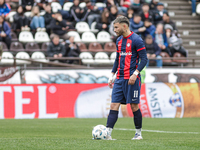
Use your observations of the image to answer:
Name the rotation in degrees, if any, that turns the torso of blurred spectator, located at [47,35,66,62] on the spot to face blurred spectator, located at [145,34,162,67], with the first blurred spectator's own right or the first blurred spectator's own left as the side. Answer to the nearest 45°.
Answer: approximately 90° to the first blurred spectator's own left

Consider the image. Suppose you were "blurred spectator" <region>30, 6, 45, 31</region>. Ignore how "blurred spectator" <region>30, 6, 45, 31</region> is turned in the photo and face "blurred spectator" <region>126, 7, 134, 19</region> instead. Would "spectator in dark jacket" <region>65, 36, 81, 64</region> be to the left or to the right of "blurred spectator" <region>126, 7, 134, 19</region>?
right

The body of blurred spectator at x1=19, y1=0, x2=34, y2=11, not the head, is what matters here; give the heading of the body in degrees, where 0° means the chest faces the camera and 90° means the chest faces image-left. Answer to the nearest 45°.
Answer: approximately 0°

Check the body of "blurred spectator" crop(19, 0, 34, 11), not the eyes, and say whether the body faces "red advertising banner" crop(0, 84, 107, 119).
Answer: yes

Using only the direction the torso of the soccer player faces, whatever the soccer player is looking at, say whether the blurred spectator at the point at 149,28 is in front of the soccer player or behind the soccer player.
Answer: behind

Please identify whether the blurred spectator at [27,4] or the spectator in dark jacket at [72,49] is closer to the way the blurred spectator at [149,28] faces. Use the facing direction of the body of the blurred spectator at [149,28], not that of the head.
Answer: the spectator in dark jacket

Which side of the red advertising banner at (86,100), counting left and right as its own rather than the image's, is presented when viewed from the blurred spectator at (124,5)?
back

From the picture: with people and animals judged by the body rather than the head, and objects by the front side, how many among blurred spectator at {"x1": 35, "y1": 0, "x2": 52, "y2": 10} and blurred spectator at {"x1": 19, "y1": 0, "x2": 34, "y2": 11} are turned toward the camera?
2

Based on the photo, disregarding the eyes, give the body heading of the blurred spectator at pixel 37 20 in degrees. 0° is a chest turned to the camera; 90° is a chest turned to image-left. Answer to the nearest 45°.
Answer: approximately 0°

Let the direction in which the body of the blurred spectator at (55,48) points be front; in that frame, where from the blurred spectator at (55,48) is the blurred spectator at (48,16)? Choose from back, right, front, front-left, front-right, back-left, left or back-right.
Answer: back

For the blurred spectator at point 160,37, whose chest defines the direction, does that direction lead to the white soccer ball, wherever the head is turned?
yes

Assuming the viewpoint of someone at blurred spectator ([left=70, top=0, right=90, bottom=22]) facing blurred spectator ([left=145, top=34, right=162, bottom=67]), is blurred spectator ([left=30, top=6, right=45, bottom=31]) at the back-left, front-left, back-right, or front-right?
back-right
